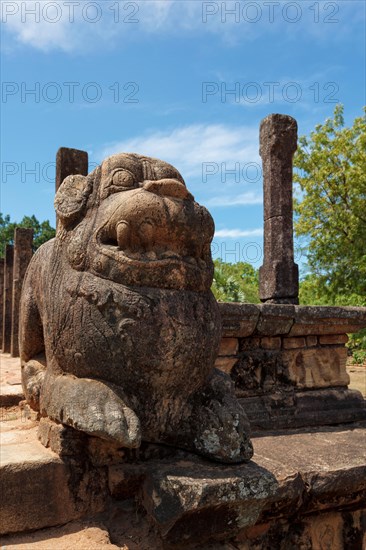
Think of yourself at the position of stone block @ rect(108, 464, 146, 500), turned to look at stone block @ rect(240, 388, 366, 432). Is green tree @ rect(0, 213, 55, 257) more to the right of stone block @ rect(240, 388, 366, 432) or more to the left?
left

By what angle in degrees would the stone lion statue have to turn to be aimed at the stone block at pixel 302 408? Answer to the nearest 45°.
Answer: approximately 90° to its left

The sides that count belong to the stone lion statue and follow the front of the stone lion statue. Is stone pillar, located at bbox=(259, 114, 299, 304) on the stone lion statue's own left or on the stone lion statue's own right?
on the stone lion statue's own left

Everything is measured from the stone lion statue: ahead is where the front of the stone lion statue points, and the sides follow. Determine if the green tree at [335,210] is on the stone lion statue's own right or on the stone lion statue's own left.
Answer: on the stone lion statue's own left

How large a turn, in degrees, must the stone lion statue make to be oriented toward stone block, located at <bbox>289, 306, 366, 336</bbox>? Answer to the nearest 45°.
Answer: approximately 90° to its left

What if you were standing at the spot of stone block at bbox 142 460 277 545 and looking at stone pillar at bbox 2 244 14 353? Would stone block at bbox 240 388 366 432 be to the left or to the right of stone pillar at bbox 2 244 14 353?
right

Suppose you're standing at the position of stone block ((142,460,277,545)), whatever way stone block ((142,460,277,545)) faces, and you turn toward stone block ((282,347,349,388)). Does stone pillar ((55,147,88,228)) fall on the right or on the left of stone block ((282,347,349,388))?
left

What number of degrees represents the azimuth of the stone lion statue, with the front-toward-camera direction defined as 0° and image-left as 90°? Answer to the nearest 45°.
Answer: approximately 315°
